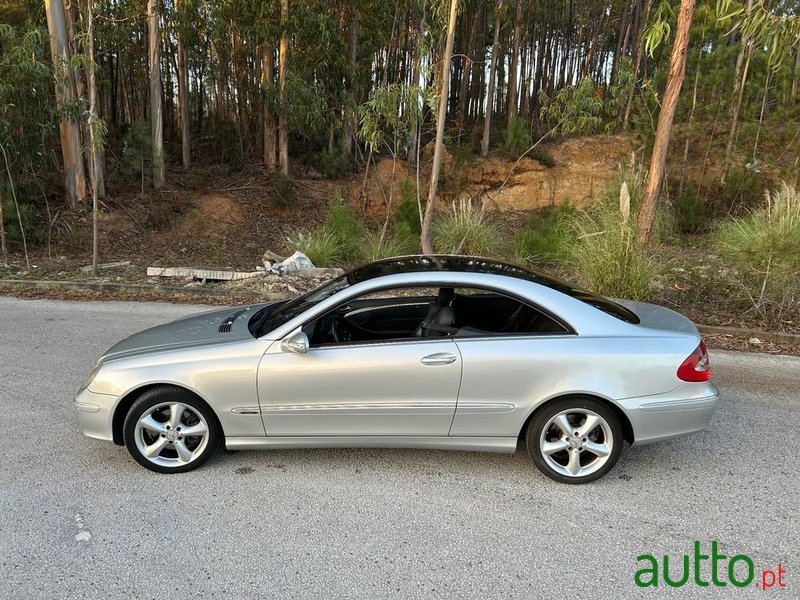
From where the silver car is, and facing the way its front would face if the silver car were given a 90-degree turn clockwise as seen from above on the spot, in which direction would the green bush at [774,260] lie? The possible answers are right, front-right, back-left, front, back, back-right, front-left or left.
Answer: front-right

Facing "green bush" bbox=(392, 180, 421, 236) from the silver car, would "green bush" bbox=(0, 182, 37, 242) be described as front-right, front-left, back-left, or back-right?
front-left

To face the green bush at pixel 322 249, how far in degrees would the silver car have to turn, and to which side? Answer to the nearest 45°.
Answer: approximately 90° to its right

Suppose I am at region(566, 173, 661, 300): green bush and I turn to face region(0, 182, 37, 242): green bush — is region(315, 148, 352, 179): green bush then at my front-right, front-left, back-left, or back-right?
front-right

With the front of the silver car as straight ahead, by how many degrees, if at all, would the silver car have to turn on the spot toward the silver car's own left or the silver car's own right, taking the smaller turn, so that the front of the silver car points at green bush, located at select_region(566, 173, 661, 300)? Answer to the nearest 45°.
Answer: approximately 135° to the silver car's own right

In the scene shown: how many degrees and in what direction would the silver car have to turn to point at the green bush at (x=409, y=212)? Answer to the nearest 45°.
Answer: approximately 90° to its right

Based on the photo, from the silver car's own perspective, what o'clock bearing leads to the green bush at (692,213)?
The green bush is roughly at 4 o'clock from the silver car.

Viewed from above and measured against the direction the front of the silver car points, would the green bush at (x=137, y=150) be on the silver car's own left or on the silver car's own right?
on the silver car's own right

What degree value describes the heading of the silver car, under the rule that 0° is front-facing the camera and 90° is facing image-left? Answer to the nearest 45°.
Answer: approximately 90°

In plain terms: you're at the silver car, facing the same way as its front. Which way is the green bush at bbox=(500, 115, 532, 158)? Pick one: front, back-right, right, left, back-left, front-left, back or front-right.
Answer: right

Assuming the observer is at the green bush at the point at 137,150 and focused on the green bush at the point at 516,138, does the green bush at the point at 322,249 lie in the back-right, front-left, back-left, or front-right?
front-right

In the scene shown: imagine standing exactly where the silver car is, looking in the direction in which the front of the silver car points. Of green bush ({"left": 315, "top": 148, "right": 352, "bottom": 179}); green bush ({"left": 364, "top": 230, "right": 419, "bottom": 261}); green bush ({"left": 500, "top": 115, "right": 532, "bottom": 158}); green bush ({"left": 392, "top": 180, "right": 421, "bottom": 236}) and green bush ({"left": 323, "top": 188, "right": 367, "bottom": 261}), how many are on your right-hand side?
5

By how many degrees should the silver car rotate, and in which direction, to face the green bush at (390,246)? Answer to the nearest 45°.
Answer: approximately 90° to its right

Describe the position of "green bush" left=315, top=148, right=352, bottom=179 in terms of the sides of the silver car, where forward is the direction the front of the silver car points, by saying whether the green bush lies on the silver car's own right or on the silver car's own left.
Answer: on the silver car's own right

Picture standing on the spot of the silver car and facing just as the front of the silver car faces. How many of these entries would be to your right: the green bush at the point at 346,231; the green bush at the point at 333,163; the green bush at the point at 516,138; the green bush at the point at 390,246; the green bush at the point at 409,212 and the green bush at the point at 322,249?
6
